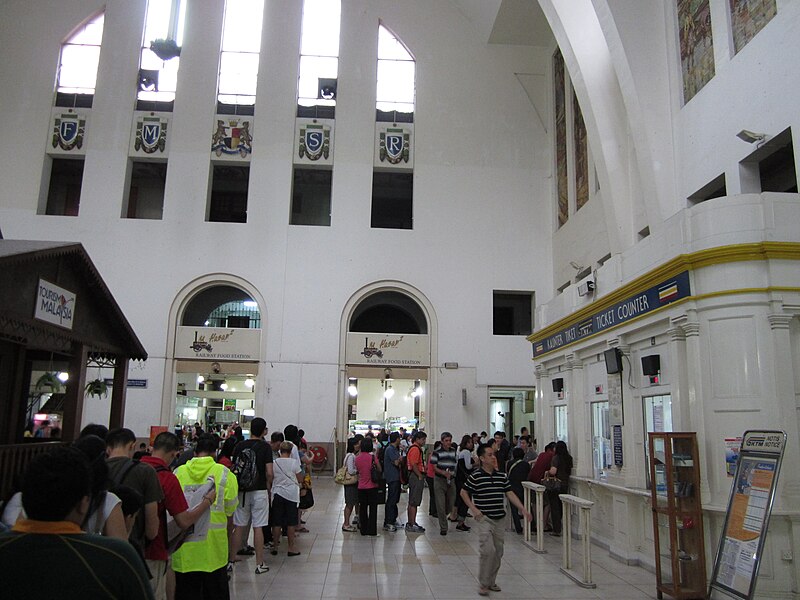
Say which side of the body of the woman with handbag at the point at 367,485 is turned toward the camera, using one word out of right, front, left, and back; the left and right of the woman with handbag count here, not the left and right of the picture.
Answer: back

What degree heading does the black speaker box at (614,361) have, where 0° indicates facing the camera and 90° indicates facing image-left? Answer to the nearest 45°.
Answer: approximately 45°

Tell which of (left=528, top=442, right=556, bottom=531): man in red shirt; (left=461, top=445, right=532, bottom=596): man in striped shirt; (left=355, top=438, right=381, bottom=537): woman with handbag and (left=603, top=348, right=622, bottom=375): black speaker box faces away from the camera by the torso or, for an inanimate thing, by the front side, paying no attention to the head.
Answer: the woman with handbag

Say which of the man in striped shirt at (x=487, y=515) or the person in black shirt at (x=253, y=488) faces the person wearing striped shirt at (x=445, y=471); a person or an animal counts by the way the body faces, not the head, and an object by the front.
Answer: the person in black shirt

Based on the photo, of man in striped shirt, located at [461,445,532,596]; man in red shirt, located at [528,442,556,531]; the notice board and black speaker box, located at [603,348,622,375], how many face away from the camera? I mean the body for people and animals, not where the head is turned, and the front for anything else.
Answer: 0

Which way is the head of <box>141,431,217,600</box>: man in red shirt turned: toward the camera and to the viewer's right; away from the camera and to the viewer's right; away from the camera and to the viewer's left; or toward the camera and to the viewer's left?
away from the camera and to the viewer's right

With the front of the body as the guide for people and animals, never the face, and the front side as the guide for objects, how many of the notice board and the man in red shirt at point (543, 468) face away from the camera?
0

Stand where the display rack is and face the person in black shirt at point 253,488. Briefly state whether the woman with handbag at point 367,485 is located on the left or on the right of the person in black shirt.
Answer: right

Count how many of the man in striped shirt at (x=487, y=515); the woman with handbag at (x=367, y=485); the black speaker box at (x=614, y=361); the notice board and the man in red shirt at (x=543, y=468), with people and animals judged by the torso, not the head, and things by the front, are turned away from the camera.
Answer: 1

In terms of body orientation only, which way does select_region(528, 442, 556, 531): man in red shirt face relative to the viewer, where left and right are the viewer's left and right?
facing to the right of the viewer

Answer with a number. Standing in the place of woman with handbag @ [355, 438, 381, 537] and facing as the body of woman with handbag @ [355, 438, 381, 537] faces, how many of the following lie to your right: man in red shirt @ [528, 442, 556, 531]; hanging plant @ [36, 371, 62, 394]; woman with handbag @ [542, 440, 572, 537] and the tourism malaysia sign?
2

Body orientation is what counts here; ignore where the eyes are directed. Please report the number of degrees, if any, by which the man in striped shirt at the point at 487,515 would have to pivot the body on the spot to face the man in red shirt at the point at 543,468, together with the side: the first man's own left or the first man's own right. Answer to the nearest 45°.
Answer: approximately 135° to the first man's own left

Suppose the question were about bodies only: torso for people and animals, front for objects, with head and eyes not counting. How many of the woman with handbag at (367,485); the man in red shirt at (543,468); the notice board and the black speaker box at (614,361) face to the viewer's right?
1

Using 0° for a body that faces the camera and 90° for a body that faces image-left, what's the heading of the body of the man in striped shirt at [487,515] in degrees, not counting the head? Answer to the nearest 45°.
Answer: approximately 315°

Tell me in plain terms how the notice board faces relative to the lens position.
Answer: facing the viewer and to the left of the viewer
